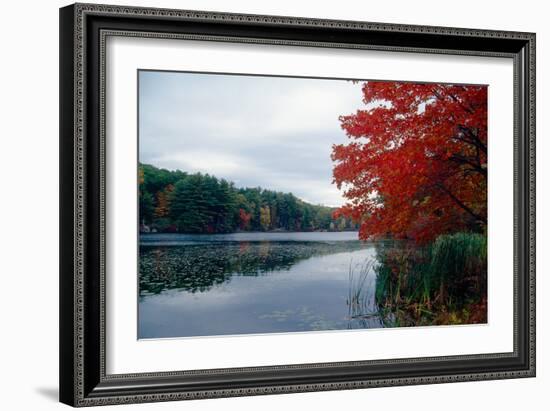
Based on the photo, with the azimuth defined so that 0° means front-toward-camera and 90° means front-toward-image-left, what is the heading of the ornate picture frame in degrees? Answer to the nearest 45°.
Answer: approximately 315°
